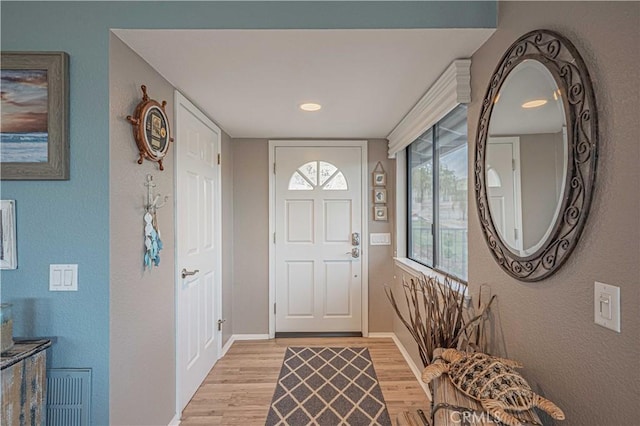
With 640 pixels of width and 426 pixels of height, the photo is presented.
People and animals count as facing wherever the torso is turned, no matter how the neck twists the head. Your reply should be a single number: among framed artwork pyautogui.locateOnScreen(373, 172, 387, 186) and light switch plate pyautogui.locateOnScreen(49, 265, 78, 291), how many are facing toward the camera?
2

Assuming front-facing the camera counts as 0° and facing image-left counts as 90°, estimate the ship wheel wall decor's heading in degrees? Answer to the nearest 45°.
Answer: approximately 315°

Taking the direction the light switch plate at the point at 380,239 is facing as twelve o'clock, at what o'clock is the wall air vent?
The wall air vent is roughly at 1 o'clock from the light switch plate.

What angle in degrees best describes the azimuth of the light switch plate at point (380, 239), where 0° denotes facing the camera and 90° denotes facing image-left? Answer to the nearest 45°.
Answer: approximately 0°

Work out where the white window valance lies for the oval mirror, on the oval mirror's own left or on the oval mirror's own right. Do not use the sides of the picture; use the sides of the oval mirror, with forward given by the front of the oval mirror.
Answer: on the oval mirror's own right

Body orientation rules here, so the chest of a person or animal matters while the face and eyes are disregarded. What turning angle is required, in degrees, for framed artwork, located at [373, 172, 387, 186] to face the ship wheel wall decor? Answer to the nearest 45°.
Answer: approximately 45° to its right

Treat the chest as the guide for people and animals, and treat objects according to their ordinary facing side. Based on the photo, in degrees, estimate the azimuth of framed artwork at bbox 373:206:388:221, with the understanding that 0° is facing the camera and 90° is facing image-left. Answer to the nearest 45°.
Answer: approximately 0°
